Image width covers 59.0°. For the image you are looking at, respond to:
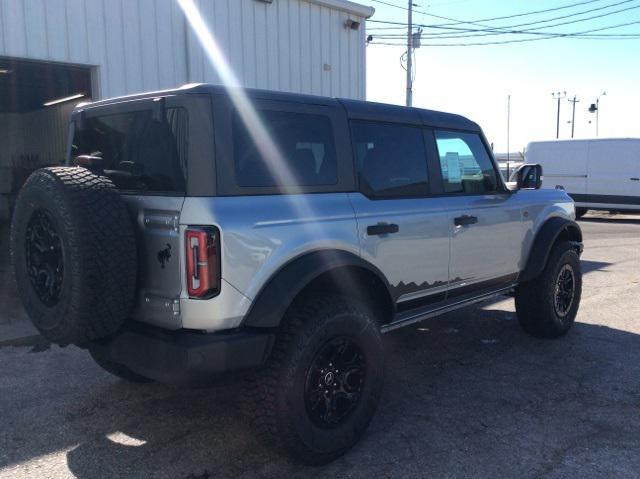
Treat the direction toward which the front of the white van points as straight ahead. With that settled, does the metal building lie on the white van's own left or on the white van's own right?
on the white van's own right

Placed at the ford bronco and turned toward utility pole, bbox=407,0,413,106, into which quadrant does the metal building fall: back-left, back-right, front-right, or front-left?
front-left

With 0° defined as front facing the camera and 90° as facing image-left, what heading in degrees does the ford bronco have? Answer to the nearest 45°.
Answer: approximately 225°

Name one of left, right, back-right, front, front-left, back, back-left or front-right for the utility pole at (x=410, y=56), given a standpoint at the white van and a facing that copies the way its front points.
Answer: back-left

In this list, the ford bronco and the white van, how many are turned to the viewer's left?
0

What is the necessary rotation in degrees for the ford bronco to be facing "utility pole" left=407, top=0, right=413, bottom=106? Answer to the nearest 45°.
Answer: approximately 45° to its left

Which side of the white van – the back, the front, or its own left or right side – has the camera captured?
right

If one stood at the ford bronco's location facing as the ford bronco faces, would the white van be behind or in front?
in front

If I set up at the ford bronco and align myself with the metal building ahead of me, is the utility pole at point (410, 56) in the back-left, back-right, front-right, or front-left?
front-right

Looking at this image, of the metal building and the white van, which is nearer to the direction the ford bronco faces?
the white van
